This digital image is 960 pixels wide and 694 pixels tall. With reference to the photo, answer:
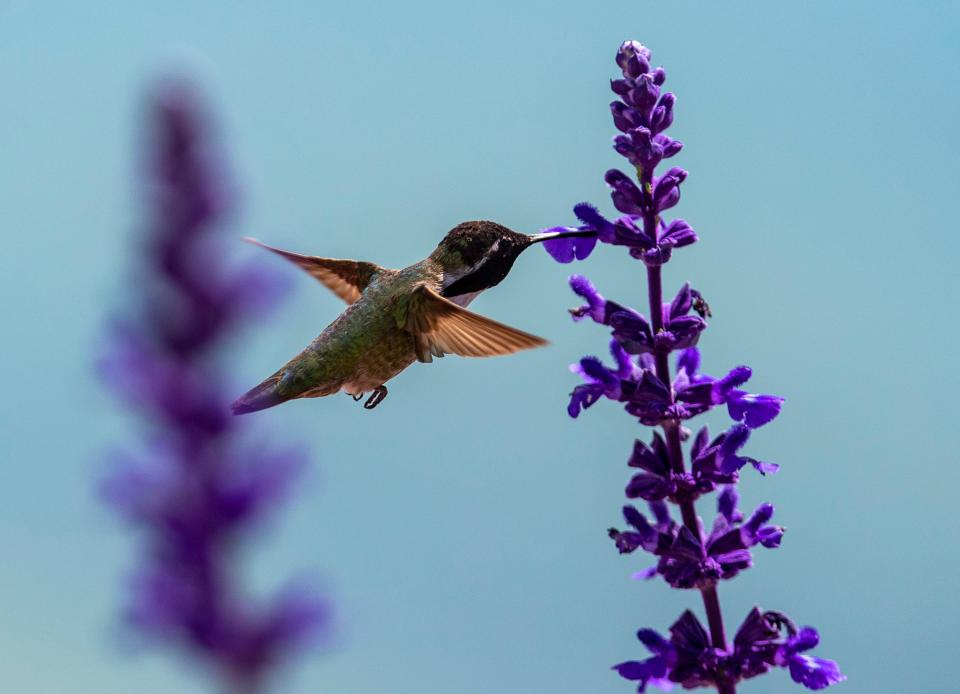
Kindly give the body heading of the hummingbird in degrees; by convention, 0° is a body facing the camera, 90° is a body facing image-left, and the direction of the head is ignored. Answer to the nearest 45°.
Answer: approximately 270°

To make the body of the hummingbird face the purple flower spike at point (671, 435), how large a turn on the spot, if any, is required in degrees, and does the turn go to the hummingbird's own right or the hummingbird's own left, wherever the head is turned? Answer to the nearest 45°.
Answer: approximately 45° to the hummingbird's own right
